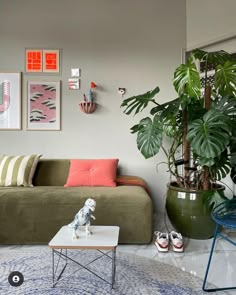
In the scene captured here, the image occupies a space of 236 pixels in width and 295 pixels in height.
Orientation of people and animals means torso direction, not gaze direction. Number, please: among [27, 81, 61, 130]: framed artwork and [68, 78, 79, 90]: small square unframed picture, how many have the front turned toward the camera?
2

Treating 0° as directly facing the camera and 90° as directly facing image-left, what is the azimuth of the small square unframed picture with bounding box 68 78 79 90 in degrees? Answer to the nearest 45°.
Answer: approximately 0°

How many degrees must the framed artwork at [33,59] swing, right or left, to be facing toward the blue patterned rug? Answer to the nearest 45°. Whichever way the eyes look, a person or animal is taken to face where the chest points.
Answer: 0° — it already faces it
